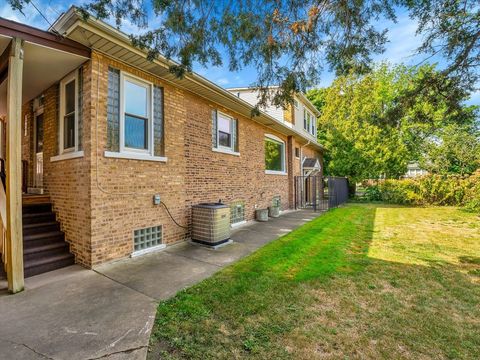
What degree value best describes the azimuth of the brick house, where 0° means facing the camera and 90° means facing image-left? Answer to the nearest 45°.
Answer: approximately 45°

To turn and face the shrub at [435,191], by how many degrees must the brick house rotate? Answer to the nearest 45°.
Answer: approximately 135° to its left

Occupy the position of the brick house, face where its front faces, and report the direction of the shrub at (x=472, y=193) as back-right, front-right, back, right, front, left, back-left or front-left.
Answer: back-left
